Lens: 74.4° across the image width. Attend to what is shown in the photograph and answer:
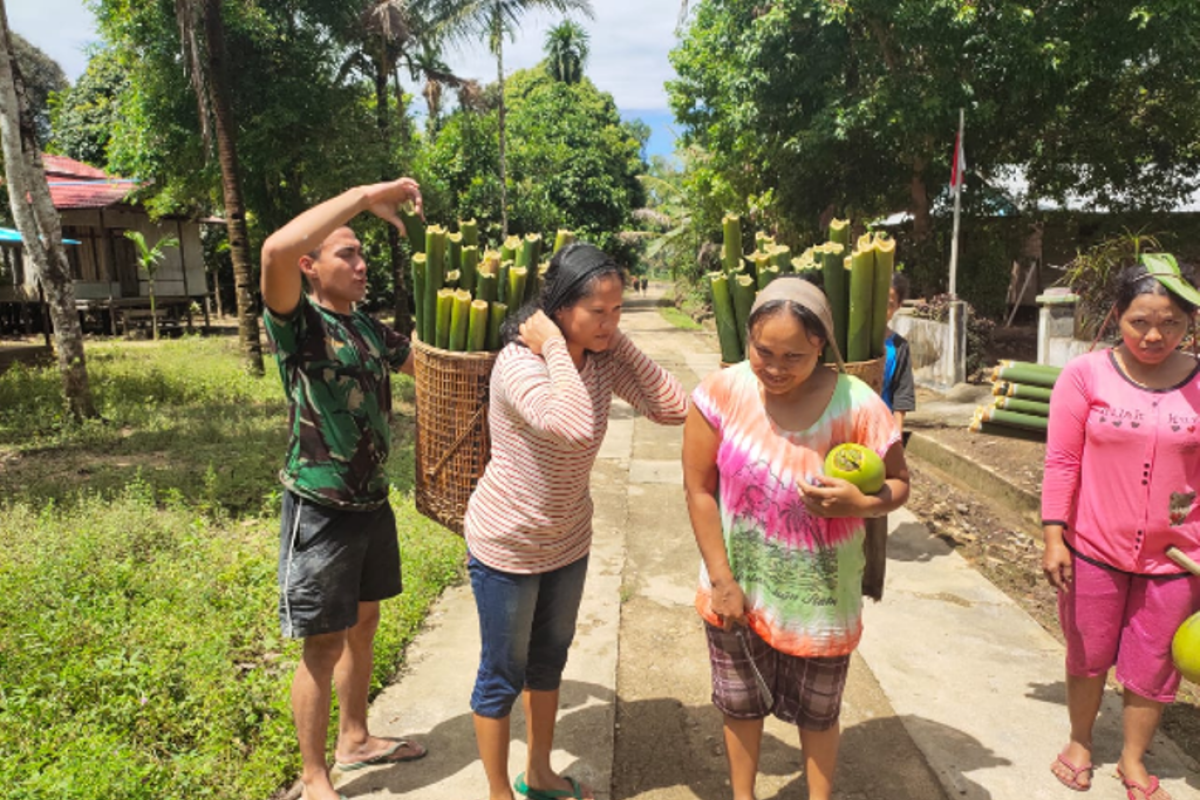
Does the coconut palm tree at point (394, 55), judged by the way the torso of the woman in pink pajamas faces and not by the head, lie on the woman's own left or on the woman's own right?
on the woman's own right

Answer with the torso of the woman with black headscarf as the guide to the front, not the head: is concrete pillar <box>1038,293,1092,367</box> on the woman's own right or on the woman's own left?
on the woman's own left

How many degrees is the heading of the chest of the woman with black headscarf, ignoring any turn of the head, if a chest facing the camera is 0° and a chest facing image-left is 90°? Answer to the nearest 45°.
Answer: approximately 315°

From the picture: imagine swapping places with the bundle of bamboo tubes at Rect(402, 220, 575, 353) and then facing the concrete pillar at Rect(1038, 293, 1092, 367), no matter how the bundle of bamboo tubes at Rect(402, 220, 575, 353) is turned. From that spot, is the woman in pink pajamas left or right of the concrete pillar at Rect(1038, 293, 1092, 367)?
right

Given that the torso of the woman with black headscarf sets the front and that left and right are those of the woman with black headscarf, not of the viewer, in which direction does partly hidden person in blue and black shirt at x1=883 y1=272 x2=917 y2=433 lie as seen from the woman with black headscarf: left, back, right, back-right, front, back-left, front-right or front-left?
left

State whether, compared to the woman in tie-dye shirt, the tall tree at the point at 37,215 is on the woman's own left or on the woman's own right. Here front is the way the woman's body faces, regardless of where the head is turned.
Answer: on the woman's own right

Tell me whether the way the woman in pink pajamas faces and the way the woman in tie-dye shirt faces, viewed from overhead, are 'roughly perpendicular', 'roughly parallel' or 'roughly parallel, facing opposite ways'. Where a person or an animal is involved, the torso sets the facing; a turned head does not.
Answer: roughly parallel

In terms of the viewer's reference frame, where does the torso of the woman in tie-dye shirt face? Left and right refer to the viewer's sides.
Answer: facing the viewer

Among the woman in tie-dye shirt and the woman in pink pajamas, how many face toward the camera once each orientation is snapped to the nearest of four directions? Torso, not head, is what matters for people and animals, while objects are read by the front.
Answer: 2

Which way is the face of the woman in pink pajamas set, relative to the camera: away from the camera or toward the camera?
toward the camera

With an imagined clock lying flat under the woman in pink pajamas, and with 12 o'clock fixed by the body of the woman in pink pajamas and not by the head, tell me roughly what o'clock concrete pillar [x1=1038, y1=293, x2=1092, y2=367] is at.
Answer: The concrete pillar is roughly at 6 o'clock from the woman in pink pajamas.

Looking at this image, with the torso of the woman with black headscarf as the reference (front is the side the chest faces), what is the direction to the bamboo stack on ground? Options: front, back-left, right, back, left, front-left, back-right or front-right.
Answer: left

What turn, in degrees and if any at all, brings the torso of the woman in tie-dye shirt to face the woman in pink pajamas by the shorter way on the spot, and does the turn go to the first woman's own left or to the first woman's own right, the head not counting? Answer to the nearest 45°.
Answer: approximately 135° to the first woman's own left

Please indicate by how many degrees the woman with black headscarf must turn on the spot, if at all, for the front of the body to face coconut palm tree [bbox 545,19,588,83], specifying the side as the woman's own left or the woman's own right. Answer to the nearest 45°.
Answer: approximately 135° to the woman's own left

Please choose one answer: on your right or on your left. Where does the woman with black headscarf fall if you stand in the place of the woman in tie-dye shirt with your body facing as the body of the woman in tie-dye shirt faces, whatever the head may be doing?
on your right

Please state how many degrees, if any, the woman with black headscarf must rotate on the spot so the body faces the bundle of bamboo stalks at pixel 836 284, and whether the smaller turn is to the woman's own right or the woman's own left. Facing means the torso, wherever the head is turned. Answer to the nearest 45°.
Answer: approximately 45° to the woman's own left

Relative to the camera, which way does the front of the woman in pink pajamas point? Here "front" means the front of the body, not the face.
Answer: toward the camera

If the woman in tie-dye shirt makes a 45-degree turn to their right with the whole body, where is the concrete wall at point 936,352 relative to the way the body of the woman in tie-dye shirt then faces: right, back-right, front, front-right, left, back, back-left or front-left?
back-right

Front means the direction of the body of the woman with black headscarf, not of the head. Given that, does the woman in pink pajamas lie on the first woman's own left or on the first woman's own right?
on the first woman's own left

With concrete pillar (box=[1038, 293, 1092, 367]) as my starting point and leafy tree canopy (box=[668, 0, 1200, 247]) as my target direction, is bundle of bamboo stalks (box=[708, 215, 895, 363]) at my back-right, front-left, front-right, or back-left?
back-left
